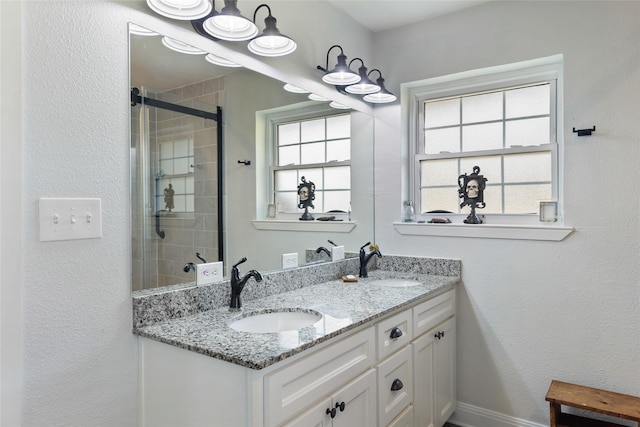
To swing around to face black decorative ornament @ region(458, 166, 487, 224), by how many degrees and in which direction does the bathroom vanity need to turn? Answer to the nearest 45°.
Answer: approximately 90° to its left

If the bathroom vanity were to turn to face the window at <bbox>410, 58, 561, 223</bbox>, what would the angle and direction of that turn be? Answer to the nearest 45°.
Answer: approximately 90° to its left

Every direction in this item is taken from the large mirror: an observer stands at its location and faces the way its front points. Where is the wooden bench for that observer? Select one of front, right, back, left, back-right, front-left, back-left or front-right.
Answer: front-left
